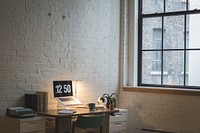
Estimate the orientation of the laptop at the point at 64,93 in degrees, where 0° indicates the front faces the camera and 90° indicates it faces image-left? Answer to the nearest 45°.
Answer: approximately 315°

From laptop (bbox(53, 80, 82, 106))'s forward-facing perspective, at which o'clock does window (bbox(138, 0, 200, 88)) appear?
The window is roughly at 10 o'clock from the laptop.

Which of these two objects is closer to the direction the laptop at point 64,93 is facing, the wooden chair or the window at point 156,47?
the wooden chair

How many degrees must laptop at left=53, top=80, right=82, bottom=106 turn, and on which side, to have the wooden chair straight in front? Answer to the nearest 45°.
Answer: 0° — it already faces it

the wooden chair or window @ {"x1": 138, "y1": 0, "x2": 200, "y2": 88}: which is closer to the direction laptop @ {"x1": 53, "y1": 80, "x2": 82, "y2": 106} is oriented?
the wooden chair
